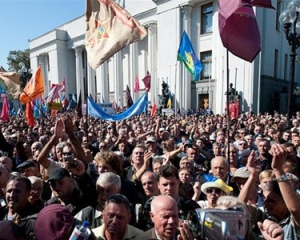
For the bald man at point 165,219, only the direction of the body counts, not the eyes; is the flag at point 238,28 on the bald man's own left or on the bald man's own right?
on the bald man's own left

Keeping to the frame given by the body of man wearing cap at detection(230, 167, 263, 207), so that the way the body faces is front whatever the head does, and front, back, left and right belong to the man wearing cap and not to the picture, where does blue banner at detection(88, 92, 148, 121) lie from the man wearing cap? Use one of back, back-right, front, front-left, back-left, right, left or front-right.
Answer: right

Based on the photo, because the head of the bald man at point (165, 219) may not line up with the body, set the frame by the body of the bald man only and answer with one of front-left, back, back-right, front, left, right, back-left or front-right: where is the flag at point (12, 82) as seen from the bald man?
back

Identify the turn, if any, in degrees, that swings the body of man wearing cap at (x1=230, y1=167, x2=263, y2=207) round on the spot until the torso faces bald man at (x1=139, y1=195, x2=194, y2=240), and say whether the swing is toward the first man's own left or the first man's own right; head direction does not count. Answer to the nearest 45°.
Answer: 0° — they already face them

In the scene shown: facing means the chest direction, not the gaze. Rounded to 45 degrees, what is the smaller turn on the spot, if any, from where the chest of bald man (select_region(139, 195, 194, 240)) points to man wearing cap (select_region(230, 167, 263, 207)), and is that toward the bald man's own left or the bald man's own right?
approximately 90° to the bald man's own left

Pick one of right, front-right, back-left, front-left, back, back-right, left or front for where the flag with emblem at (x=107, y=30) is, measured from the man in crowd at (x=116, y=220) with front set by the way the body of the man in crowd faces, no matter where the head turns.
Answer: back

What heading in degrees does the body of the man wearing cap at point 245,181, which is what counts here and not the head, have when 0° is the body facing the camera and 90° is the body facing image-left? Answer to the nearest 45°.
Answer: approximately 45°

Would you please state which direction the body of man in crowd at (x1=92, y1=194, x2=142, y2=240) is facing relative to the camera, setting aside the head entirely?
toward the camera

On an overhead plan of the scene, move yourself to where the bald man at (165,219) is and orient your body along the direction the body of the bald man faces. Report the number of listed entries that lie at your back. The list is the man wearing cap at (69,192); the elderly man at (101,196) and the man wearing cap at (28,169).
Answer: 3

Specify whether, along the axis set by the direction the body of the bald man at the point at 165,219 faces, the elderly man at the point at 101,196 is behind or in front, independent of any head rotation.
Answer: behind
